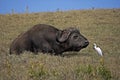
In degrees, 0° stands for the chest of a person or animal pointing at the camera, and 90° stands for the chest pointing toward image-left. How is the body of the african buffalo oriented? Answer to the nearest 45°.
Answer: approximately 270°
